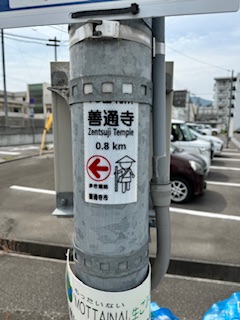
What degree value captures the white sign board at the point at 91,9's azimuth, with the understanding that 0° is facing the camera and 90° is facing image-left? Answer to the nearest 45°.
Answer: approximately 0°

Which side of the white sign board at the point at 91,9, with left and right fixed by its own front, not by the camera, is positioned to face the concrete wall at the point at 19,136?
back

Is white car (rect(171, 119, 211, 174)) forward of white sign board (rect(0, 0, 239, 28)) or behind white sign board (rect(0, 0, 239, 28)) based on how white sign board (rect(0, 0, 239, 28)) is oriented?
behind

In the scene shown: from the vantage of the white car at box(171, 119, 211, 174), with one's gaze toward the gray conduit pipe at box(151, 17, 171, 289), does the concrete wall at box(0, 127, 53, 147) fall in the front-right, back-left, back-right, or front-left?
back-right

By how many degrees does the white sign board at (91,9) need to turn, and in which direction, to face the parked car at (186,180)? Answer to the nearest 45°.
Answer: approximately 180°
